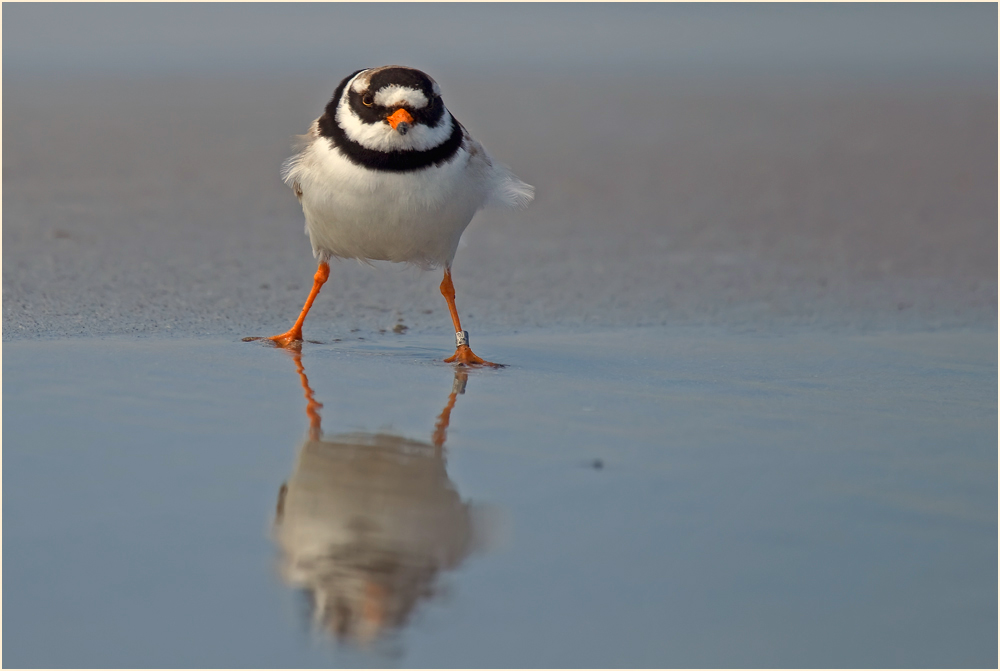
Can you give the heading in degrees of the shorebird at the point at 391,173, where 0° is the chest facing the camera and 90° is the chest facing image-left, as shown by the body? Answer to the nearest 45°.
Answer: approximately 0°
